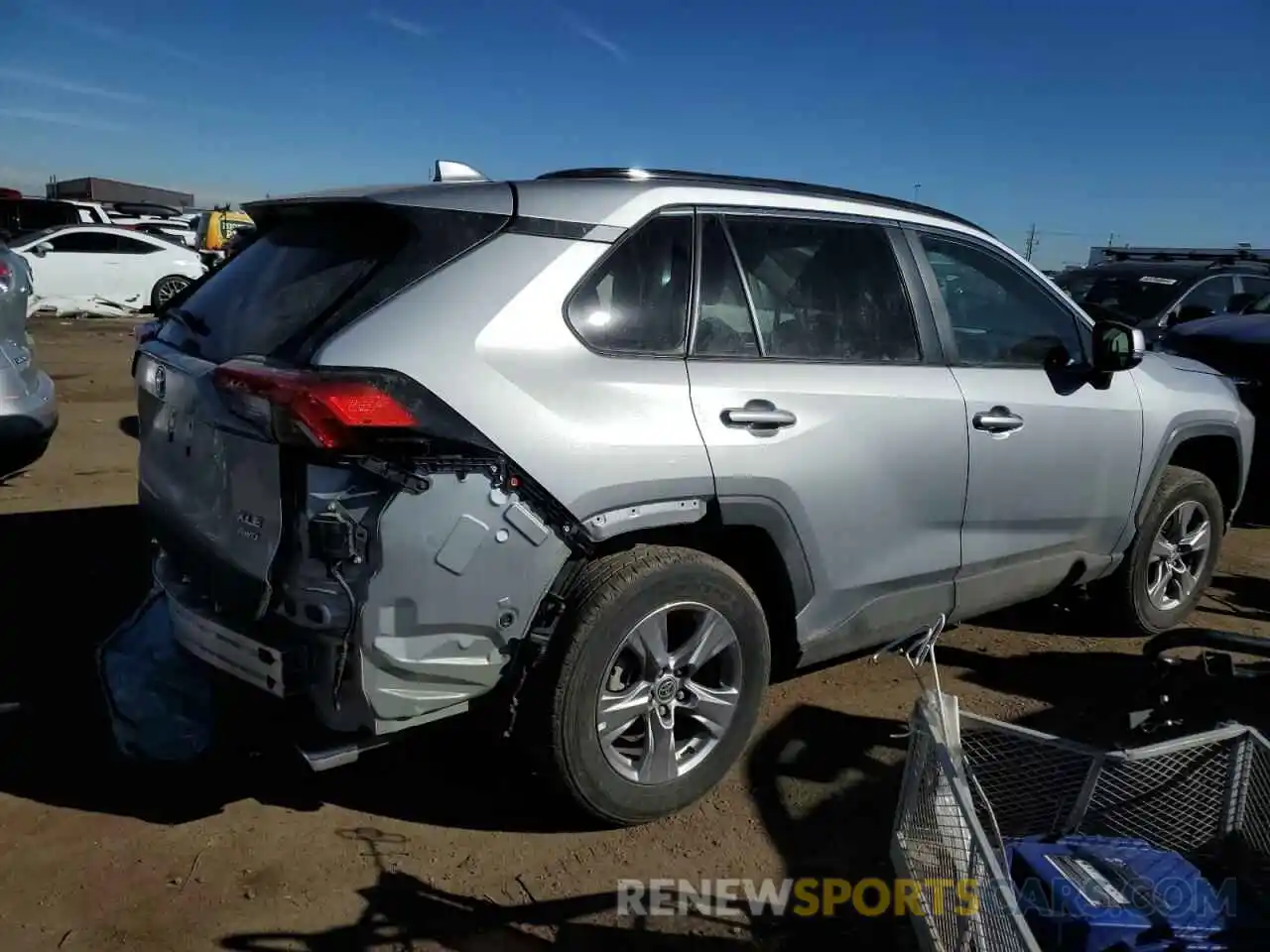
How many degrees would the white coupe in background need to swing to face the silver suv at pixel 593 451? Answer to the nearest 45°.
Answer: approximately 90° to its left

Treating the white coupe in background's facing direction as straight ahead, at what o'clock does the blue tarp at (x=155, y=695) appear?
The blue tarp is roughly at 9 o'clock from the white coupe in background.

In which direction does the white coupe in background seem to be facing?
to the viewer's left

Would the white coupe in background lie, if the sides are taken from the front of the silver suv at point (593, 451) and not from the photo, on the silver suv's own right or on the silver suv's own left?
on the silver suv's own left

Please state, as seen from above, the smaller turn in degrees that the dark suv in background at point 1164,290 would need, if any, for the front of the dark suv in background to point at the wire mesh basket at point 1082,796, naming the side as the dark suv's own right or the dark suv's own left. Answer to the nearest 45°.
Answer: approximately 45° to the dark suv's own left

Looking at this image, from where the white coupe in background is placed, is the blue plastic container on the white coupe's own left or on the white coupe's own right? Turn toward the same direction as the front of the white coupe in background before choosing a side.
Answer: on the white coupe's own left

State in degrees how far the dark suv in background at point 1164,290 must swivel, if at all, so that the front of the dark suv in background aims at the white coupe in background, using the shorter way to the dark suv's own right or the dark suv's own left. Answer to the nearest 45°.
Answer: approximately 45° to the dark suv's own right

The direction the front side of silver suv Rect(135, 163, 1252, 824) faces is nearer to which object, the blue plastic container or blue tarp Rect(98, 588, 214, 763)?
the blue plastic container

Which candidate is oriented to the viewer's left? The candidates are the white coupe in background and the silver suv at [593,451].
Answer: the white coupe in background

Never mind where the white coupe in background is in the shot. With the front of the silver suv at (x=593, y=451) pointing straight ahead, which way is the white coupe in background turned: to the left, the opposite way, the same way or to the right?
the opposite way

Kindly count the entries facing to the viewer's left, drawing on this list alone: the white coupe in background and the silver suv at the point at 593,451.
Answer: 1

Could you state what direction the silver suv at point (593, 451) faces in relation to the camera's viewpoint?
facing away from the viewer and to the right of the viewer

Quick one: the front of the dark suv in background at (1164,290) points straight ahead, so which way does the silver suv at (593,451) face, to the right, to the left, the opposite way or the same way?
the opposite way
